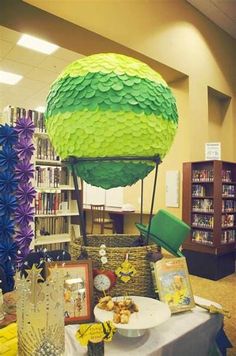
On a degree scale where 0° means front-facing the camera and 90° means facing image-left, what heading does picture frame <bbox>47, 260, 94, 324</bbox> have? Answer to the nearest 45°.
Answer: approximately 0°

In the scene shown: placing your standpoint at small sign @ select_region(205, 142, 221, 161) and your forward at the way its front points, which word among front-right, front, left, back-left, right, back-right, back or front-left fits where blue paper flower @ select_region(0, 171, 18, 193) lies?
front-right

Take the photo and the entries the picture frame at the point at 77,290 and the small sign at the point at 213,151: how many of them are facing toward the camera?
2

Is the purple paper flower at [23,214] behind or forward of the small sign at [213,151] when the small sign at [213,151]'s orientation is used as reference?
forward

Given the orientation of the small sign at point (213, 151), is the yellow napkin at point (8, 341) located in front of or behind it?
in front

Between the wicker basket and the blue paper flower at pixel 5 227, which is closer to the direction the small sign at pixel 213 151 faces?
the wicker basket

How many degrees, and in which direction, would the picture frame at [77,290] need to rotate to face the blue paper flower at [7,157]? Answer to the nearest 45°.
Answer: approximately 180°

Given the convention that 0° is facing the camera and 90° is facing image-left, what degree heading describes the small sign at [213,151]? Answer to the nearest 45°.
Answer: approximately 0°

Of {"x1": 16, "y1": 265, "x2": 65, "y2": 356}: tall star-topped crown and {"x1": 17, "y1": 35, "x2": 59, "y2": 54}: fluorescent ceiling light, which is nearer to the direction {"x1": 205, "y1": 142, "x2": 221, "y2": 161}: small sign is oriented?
the tall star-topped crown

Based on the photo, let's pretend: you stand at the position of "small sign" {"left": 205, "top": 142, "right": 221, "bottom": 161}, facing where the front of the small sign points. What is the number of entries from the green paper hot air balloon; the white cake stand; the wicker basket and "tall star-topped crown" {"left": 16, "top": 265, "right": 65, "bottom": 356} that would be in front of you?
4

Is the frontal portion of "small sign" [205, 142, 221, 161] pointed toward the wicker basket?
yes
